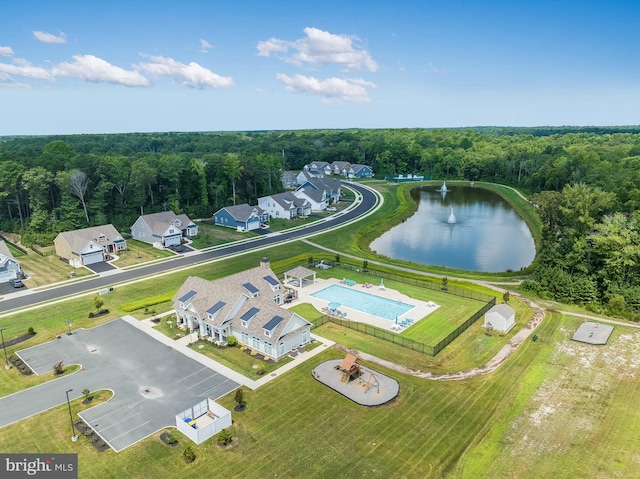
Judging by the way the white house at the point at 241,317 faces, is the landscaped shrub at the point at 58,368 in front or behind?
in front

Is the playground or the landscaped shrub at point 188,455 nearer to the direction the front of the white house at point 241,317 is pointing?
the landscaped shrub

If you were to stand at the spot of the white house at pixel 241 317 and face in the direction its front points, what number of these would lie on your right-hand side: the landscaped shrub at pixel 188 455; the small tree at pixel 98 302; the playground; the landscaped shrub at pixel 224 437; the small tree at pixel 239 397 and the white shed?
1

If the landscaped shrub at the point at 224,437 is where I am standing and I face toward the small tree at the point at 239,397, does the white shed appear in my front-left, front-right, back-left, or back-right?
front-right

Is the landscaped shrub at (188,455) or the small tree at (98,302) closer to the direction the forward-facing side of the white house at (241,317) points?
the landscaped shrub

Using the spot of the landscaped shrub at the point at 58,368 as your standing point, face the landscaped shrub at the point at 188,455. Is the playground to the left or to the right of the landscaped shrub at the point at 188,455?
left

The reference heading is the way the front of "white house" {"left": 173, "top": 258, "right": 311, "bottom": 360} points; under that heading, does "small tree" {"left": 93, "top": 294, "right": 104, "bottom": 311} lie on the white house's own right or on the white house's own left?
on the white house's own right

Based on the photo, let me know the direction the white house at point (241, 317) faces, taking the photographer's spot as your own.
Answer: facing the viewer and to the left of the viewer

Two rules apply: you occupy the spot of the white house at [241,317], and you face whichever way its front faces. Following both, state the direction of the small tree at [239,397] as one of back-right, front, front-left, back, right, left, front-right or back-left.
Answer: front-left

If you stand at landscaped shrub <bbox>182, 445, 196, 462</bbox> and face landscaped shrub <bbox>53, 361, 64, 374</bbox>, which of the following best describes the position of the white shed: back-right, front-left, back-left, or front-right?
back-right

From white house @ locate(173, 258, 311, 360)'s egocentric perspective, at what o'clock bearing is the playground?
The playground is roughly at 9 o'clock from the white house.

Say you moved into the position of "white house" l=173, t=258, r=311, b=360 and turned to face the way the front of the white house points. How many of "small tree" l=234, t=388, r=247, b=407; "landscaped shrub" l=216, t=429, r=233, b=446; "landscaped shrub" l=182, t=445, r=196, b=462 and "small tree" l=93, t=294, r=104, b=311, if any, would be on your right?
1

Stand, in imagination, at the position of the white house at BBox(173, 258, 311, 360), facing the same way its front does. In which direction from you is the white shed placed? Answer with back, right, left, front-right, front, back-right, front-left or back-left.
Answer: back-left
